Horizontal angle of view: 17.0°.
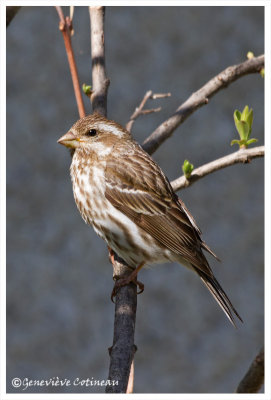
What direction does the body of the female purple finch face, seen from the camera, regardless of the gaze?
to the viewer's left

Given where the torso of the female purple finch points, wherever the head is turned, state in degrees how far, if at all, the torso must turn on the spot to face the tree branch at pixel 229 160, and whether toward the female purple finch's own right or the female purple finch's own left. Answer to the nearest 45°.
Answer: approximately 135° to the female purple finch's own left
